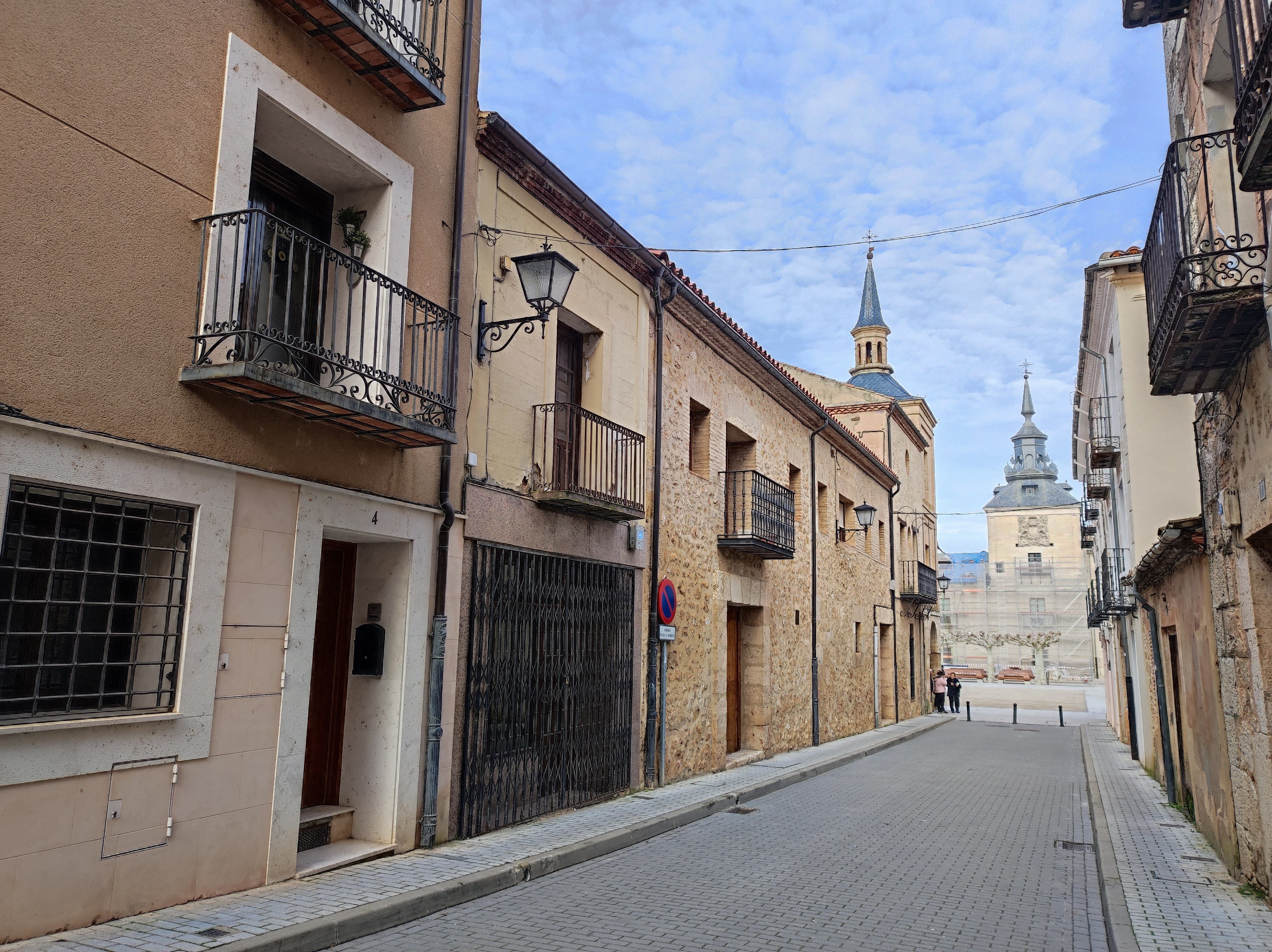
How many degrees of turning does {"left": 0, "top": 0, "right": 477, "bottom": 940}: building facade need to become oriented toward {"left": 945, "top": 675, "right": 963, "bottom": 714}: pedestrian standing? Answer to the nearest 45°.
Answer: approximately 90° to its left

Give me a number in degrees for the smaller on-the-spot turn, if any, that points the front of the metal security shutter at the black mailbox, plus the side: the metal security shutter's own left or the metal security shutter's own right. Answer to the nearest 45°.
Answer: approximately 90° to the metal security shutter's own right

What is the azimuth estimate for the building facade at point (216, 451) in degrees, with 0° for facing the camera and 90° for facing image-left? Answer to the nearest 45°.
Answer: approximately 315°

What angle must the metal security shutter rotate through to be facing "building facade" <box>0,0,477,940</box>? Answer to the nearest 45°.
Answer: approximately 90° to its right

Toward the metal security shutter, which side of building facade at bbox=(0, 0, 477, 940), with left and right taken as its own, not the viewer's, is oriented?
left
